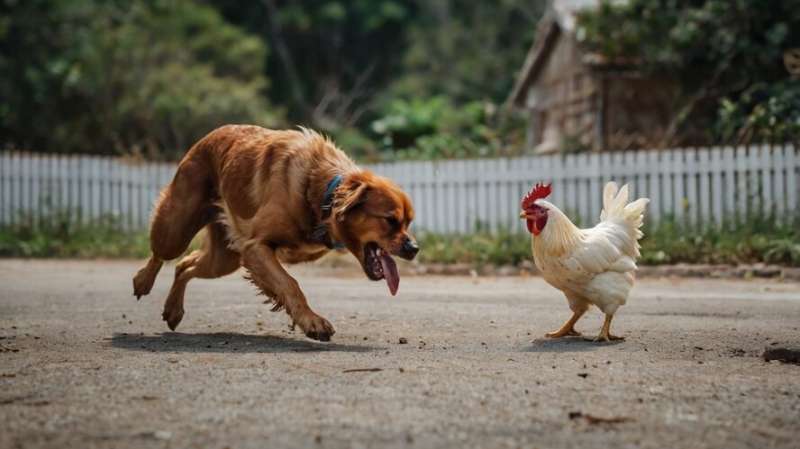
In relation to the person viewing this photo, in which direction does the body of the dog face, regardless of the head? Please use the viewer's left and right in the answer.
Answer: facing to the right of the viewer

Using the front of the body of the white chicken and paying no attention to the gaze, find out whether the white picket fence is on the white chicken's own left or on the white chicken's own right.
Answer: on the white chicken's own right

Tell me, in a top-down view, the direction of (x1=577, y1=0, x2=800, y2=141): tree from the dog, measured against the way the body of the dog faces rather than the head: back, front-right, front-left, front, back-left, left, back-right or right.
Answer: front-left

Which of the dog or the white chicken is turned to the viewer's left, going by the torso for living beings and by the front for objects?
the white chicken

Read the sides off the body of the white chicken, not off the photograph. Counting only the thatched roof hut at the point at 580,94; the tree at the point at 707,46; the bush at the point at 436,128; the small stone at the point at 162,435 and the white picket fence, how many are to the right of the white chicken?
4

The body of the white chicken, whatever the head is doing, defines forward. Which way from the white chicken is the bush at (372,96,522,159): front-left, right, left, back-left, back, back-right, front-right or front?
right

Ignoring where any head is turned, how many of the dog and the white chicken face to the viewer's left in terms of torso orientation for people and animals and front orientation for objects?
1

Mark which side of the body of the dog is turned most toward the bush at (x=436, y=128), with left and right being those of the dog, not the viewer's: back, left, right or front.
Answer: left

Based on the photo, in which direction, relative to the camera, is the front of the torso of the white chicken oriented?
to the viewer's left

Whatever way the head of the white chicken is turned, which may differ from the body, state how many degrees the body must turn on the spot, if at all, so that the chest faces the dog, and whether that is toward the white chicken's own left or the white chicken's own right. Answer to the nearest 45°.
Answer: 0° — it already faces it

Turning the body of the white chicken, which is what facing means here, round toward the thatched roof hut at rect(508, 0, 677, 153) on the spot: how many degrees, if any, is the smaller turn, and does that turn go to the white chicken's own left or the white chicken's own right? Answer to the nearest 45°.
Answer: approximately 90° to the white chicken's own right

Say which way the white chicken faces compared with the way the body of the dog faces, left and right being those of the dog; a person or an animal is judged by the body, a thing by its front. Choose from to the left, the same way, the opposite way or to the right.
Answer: the opposite way
